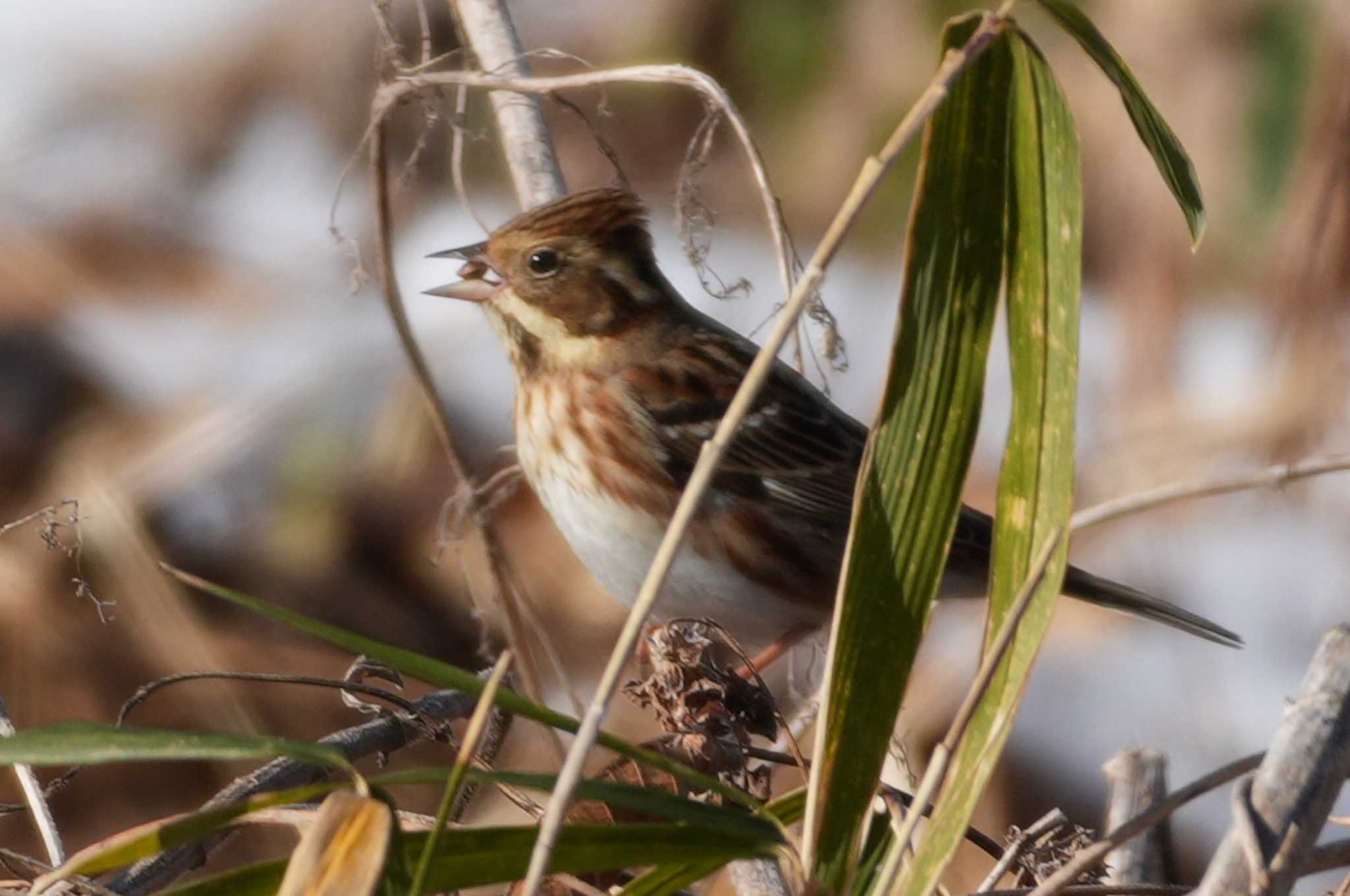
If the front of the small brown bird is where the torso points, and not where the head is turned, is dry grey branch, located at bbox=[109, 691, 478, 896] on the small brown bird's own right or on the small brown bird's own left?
on the small brown bird's own left

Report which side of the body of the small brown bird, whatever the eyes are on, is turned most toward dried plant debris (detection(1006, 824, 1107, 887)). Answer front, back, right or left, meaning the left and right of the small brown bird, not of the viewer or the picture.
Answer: left

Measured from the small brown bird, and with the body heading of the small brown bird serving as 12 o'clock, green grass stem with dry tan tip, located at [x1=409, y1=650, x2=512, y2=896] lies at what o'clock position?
The green grass stem with dry tan tip is roughly at 11 o'clock from the small brown bird.

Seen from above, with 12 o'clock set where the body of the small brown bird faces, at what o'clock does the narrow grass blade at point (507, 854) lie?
The narrow grass blade is roughly at 9 o'clock from the small brown bird.

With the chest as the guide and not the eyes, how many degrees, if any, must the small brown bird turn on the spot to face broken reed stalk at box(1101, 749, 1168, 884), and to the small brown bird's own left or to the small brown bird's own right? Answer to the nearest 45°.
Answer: approximately 135° to the small brown bird's own left

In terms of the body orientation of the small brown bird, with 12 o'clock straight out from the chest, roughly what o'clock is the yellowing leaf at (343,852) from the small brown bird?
The yellowing leaf is roughly at 11 o'clock from the small brown bird.

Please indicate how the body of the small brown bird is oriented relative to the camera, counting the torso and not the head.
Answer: to the viewer's left

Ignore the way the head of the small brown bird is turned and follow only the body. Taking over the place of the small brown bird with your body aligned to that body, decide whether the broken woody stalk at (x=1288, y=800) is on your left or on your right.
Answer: on your left

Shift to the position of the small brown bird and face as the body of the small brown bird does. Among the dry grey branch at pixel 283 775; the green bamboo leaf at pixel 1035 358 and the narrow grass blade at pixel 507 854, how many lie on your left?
3

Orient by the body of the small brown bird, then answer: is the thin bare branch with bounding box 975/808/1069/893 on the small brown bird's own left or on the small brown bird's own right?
on the small brown bird's own left
